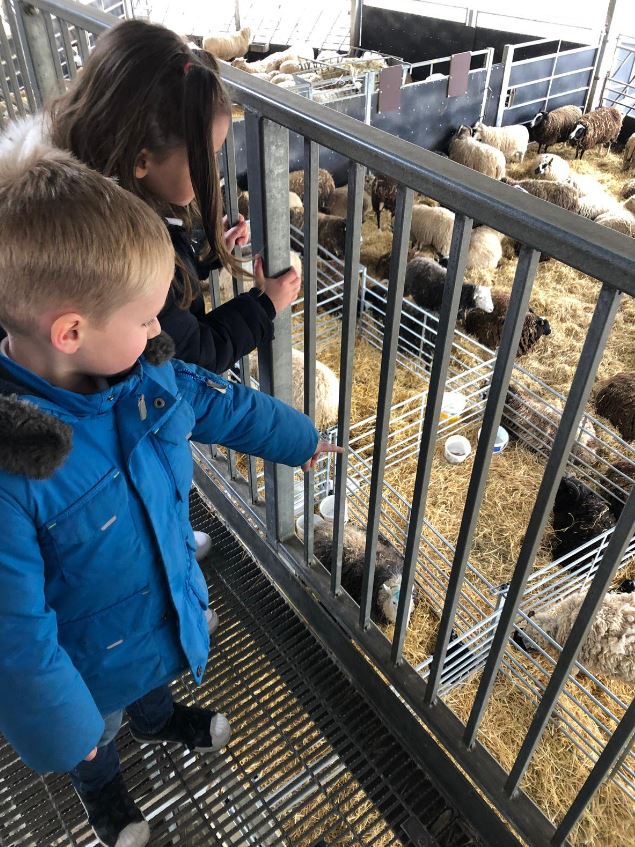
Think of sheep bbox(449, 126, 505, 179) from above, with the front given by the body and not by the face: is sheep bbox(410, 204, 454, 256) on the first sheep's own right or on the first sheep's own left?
on the first sheep's own left

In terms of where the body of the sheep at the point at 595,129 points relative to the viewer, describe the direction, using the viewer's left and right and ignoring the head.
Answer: facing the viewer and to the left of the viewer

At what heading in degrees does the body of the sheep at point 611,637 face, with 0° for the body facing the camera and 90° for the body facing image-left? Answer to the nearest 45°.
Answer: approximately 90°

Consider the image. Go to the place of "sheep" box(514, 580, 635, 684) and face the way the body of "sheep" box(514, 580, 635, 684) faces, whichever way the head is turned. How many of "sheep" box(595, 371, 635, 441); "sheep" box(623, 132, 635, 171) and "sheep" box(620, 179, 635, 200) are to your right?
3

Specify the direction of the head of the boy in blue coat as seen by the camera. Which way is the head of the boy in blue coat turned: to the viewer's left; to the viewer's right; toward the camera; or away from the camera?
to the viewer's right

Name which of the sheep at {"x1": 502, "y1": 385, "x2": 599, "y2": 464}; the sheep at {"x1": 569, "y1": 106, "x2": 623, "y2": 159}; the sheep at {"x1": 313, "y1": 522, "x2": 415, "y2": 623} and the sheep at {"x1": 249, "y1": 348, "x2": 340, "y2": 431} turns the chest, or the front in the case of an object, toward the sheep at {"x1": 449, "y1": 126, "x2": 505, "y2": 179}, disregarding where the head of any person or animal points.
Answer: the sheep at {"x1": 569, "y1": 106, "x2": 623, "y2": 159}

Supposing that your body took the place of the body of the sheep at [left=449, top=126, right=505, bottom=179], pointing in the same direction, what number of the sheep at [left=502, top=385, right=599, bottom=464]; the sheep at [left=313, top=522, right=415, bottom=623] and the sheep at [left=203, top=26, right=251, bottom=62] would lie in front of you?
1

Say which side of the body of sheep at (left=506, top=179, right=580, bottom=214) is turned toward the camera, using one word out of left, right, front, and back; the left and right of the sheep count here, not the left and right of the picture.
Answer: left
